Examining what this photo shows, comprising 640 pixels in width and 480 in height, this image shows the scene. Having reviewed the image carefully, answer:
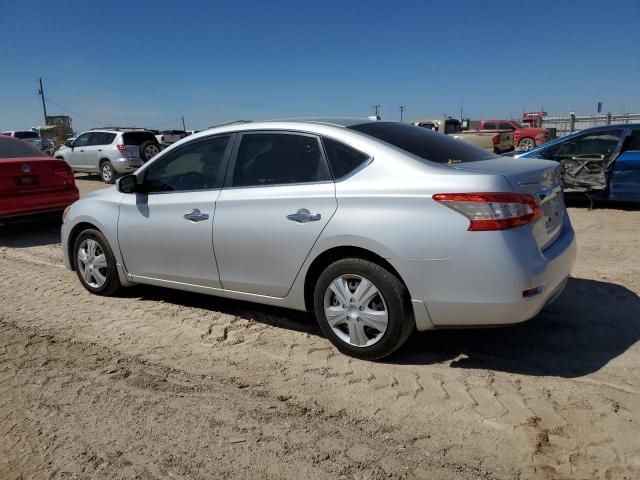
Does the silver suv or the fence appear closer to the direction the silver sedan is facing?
the silver suv

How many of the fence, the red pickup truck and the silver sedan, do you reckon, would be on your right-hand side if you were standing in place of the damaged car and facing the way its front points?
2

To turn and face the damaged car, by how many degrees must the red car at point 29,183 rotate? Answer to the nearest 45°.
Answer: approximately 135° to its right

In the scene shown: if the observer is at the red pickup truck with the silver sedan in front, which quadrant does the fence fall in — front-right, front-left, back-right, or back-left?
back-left

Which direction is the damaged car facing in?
to the viewer's left

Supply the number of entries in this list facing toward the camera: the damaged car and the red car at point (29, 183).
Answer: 0

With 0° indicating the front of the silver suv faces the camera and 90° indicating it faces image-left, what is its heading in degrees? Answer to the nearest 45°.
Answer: approximately 135°

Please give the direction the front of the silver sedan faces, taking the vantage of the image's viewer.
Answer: facing away from the viewer and to the left of the viewer

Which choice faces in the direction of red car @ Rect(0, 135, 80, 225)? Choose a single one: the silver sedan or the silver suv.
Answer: the silver sedan

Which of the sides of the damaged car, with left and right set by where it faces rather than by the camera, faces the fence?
right

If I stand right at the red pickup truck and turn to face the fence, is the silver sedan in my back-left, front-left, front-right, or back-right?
back-right

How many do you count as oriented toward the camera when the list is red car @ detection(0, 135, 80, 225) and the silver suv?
0

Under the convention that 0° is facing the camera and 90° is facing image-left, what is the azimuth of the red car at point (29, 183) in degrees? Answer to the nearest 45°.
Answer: approximately 135°

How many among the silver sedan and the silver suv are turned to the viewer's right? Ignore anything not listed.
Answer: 0

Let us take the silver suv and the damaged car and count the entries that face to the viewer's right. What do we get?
0
